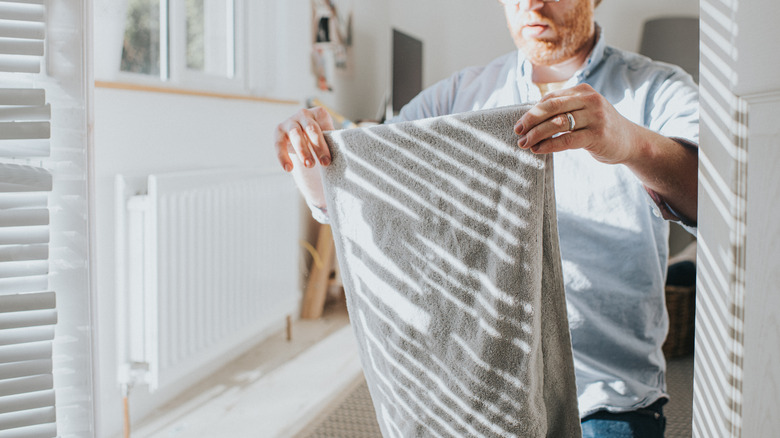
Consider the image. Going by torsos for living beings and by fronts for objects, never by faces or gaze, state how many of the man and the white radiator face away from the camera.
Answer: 0

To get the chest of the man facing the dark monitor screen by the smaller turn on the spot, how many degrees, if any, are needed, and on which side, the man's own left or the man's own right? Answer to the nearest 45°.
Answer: approximately 135° to the man's own right

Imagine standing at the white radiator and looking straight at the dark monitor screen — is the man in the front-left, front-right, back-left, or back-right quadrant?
back-right

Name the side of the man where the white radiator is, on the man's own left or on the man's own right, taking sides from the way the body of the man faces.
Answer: on the man's own right

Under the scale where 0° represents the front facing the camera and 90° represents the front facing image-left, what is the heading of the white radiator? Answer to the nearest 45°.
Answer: approximately 315°

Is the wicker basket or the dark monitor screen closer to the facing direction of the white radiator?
the wicker basket

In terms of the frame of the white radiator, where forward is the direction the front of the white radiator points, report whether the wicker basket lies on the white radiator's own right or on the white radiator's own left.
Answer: on the white radiator's own left

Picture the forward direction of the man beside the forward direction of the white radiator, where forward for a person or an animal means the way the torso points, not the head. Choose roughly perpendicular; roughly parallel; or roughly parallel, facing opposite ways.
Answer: roughly perpendicular
